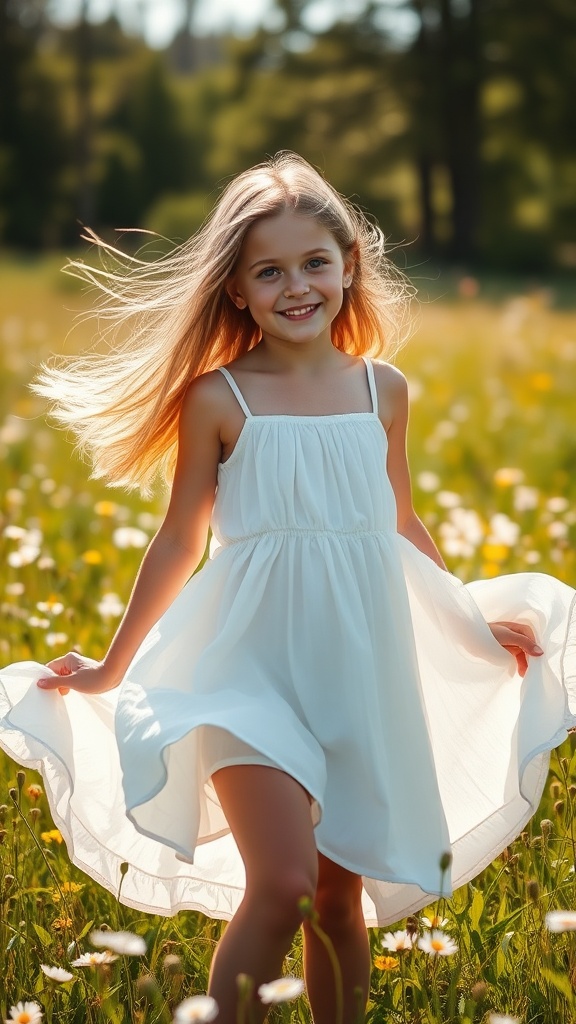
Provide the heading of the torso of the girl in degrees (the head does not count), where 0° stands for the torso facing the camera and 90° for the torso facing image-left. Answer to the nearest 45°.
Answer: approximately 0°

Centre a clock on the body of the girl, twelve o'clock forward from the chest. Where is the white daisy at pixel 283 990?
The white daisy is roughly at 12 o'clock from the girl.
